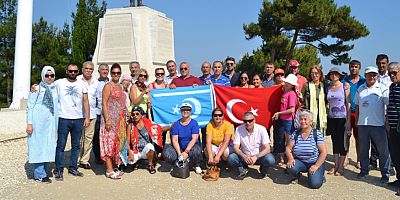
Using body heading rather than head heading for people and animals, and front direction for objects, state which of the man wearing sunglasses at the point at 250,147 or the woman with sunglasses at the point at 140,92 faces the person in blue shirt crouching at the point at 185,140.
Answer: the woman with sunglasses

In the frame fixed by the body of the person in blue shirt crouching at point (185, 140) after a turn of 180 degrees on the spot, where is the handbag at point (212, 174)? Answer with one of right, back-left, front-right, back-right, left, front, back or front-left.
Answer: back-right

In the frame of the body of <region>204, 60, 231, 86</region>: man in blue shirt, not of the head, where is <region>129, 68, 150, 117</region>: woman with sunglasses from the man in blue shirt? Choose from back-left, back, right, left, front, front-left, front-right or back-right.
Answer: right

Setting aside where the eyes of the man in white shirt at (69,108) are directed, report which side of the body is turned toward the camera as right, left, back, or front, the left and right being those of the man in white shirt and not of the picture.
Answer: front

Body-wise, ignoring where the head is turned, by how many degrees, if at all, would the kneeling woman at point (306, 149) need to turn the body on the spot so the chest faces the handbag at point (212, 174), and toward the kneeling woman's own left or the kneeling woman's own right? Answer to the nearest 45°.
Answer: approximately 90° to the kneeling woman's own right

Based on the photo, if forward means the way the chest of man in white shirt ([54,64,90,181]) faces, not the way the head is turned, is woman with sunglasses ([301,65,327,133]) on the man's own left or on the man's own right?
on the man's own left

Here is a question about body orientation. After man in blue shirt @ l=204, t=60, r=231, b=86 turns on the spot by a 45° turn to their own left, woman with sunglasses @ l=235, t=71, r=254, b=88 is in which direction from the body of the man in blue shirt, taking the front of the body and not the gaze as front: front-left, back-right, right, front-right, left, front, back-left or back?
front-left

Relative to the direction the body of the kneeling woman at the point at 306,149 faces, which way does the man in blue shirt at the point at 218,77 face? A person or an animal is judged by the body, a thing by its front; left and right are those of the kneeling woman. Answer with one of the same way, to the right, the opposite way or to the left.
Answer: the same way

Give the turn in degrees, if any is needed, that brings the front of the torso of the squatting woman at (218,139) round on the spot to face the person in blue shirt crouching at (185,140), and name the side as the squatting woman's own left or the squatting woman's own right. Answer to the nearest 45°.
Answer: approximately 90° to the squatting woman's own right

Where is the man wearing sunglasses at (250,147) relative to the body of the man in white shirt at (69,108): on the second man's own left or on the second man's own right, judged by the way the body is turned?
on the second man's own left

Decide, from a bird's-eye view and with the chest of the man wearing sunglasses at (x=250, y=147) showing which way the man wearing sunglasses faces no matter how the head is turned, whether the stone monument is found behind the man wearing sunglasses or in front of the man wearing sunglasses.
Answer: behind

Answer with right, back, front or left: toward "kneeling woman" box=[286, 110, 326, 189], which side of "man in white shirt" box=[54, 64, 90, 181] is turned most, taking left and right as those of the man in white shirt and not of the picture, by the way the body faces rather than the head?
left

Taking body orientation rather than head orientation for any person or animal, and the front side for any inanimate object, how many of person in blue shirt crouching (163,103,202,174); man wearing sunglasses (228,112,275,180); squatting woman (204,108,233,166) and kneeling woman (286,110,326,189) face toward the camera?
4

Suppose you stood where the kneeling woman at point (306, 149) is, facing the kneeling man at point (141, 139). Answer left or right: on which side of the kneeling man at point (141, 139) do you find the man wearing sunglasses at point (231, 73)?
right

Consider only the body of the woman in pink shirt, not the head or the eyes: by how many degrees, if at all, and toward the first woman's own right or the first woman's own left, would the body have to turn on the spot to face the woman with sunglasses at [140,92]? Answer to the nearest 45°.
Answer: approximately 45° to the first woman's own right

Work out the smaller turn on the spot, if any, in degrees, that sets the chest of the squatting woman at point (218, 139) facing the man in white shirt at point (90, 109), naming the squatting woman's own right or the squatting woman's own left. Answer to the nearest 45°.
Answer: approximately 90° to the squatting woman's own right

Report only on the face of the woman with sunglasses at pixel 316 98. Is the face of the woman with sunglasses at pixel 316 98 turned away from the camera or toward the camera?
toward the camera

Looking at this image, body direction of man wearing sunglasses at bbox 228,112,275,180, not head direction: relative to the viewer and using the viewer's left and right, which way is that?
facing the viewer

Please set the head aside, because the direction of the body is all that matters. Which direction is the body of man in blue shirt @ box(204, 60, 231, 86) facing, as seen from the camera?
toward the camera

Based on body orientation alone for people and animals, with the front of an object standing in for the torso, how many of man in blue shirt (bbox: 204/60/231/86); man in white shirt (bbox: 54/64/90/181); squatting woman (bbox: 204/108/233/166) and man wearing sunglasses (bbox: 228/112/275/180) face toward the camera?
4
